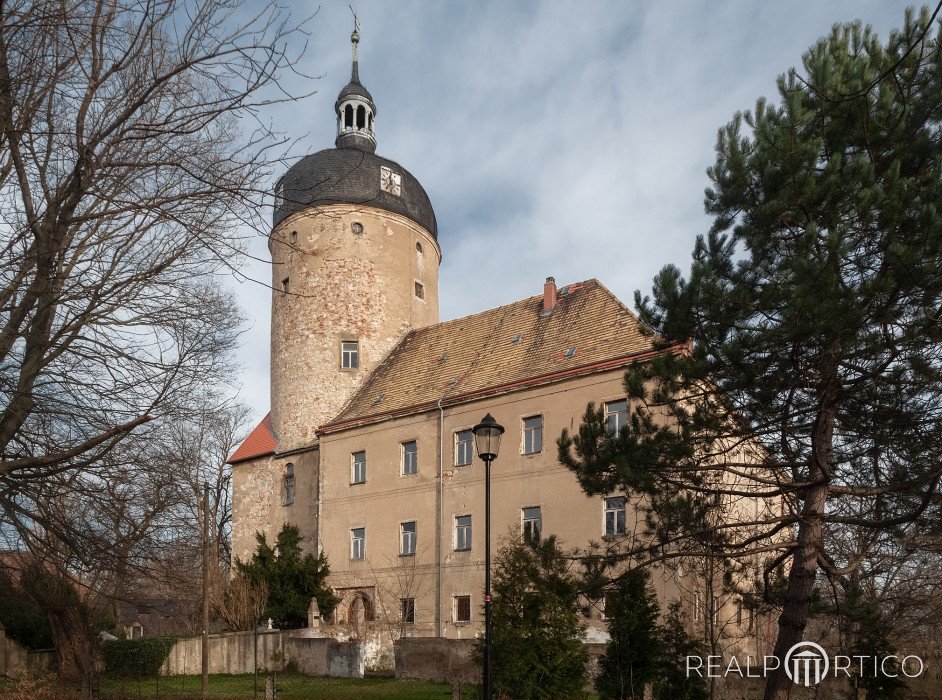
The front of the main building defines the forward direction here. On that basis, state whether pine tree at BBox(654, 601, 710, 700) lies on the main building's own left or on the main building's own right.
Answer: on the main building's own left

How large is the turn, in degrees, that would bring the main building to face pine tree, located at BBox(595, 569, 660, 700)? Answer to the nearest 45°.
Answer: approximately 45° to its left

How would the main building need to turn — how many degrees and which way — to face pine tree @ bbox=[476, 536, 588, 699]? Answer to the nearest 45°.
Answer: approximately 45° to its left

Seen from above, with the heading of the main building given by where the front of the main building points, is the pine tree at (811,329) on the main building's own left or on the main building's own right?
on the main building's own left

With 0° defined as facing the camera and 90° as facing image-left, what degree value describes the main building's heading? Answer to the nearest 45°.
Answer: approximately 45°
